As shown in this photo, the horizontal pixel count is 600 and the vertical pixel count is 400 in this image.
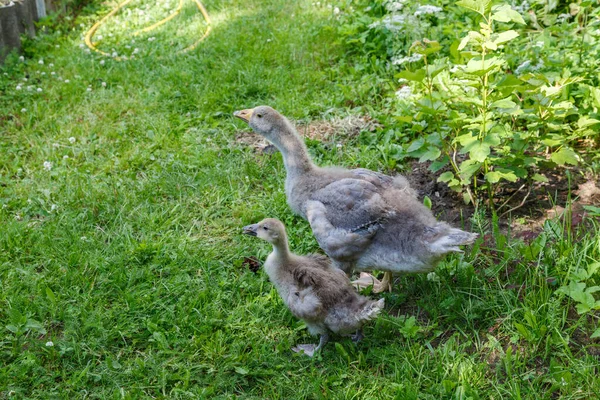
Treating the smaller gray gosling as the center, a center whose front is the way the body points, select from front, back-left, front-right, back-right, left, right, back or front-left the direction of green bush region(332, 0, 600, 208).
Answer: back-right

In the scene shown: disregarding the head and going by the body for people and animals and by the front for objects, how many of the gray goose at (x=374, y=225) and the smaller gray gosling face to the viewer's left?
2

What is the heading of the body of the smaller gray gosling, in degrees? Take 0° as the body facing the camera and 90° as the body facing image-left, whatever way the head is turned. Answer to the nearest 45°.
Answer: approximately 90°

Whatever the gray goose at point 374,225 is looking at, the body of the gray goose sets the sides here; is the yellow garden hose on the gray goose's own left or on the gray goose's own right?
on the gray goose's own right

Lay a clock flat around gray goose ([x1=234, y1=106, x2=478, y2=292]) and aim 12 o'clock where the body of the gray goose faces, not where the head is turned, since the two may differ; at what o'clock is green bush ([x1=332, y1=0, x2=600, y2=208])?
The green bush is roughly at 4 o'clock from the gray goose.

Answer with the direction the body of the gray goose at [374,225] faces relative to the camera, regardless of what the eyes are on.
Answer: to the viewer's left

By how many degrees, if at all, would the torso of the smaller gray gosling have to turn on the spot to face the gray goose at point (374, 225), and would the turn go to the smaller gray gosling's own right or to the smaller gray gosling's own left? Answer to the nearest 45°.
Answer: approximately 135° to the smaller gray gosling's own right
